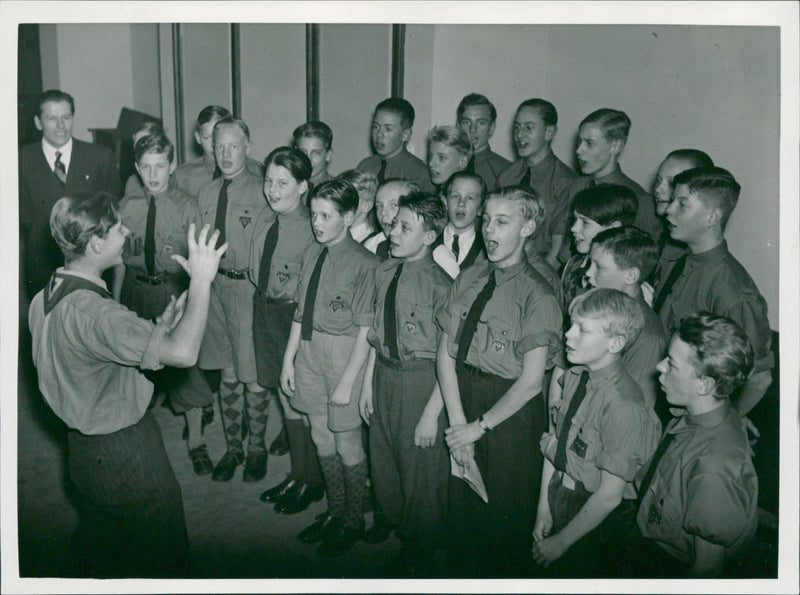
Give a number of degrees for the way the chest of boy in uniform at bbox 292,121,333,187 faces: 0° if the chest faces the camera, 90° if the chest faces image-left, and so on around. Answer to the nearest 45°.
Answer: approximately 45°

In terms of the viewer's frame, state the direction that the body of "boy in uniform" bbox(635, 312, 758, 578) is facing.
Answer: to the viewer's left

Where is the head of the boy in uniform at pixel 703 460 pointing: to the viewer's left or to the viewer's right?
to the viewer's left

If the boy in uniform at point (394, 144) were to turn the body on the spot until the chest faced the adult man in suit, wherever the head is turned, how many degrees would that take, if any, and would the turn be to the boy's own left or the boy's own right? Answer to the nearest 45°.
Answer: approximately 45° to the boy's own right

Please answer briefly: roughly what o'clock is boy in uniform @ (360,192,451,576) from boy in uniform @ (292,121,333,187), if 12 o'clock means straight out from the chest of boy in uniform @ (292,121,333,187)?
boy in uniform @ (360,192,451,576) is roughly at 10 o'clock from boy in uniform @ (292,121,333,187).

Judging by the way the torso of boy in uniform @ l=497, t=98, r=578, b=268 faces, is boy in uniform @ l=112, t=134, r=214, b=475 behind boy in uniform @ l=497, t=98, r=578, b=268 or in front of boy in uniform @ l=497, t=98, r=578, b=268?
in front

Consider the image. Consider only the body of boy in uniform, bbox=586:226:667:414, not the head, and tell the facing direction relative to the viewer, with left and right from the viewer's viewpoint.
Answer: facing to the left of the viewer

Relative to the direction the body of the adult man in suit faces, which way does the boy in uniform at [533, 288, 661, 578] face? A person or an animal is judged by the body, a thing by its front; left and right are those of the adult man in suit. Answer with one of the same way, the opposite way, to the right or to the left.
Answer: to the right

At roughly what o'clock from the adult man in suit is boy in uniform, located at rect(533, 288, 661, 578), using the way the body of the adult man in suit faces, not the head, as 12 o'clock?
The boy in uniform is roughly at 11 o'clock from the adult man in suit.
